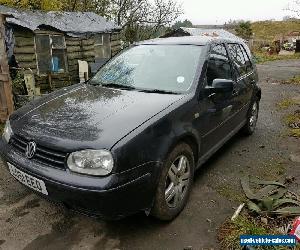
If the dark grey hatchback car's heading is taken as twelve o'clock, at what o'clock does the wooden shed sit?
The wooden shed is roughly at 4 o'clock from the dark grey hatchback car.
